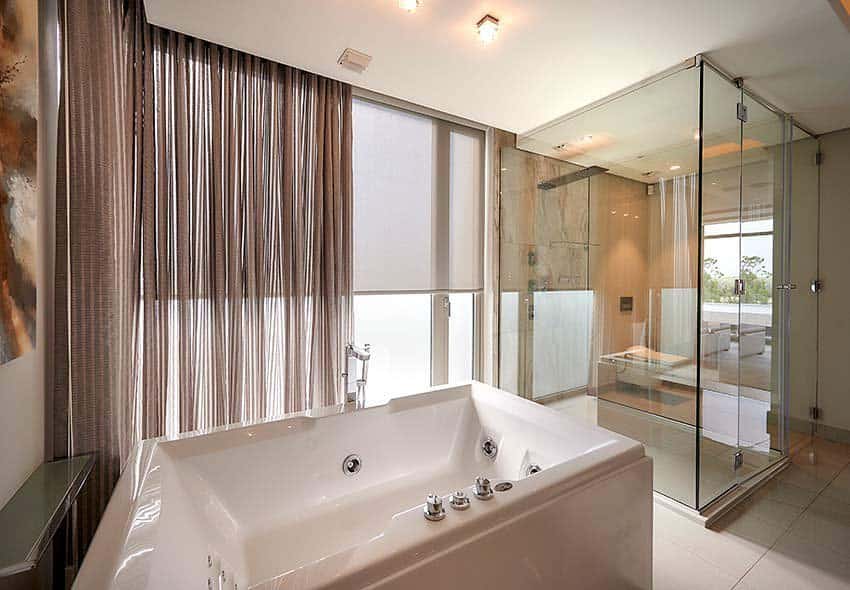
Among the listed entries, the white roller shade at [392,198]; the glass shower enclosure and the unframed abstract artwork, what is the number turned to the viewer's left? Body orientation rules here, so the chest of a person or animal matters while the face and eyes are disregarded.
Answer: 0

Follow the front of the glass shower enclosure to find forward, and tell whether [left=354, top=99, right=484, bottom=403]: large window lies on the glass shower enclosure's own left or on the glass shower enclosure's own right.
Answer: on the glass shower enclosure's own right

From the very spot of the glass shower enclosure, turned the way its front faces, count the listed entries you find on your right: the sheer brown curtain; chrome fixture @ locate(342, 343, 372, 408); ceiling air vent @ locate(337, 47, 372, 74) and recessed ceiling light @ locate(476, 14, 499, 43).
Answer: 4

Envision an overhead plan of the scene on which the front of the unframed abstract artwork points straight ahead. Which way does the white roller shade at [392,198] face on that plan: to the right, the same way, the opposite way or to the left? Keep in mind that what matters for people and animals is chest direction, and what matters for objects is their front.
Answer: to the right

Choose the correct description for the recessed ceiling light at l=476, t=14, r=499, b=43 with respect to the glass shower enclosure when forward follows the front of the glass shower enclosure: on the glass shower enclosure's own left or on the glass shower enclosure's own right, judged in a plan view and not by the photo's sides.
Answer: on the glass shower enclosure's own right

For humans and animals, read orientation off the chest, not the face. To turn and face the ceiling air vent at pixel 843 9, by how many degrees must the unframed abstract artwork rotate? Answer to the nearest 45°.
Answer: approximately 45° to its right

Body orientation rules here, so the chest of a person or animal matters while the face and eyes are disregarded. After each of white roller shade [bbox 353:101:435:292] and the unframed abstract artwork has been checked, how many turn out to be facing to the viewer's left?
0

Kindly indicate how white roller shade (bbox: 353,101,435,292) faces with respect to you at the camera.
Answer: facing the viewer and to the right of the viewer

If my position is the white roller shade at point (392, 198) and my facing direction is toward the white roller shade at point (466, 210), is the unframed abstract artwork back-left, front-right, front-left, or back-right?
back-right

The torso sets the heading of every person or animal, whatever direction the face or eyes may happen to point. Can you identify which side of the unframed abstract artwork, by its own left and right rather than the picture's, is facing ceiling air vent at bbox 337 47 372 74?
front

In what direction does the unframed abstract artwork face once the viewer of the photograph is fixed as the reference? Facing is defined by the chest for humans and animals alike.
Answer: facing to the right of the viewer

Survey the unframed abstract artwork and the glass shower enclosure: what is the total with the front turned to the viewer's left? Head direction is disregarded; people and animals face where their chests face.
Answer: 0

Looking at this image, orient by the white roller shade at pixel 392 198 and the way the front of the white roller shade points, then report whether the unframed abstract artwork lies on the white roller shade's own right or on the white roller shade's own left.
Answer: on the white roller shade's own right

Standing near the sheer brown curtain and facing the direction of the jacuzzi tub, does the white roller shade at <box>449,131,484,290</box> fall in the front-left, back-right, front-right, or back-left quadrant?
front-left

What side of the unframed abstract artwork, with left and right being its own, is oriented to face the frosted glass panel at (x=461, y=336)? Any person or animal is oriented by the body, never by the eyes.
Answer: front

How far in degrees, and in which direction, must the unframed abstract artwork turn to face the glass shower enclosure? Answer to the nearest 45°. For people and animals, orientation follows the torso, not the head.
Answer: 0° — it already faces it

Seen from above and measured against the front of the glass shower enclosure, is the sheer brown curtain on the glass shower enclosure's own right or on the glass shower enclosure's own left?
on the glass shower enclosure's own right
